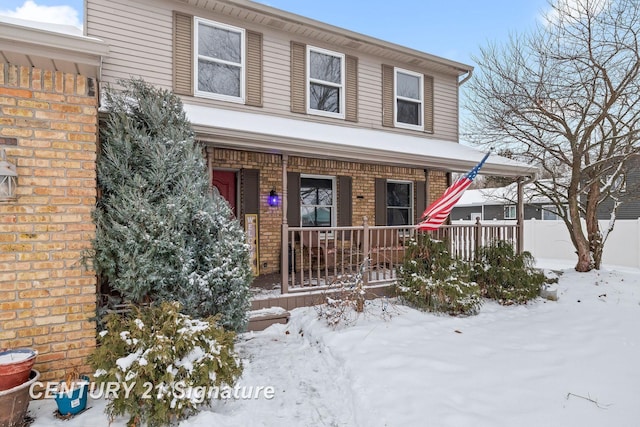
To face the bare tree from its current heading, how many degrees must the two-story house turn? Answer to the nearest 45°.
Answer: approximately 45° to its left

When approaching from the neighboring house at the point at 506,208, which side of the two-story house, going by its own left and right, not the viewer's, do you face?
left

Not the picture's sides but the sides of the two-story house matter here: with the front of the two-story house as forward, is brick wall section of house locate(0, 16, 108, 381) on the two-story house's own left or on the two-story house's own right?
on the two-story house's own right

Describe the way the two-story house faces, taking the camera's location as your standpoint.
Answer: facing the viewer and to the right of the viewer

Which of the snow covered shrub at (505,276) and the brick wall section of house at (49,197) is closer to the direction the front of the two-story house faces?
the snow covered shrub

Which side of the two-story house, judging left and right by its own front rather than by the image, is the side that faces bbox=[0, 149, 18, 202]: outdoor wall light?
right

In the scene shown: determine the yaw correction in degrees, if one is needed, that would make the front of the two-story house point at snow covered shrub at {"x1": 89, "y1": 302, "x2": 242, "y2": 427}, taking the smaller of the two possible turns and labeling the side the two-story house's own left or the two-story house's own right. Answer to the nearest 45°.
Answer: approximately 45° to the two-story house's own right

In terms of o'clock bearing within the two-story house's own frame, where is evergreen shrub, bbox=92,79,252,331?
The evergreen shrub is roughly at 2 o'clock from the two-story house.
